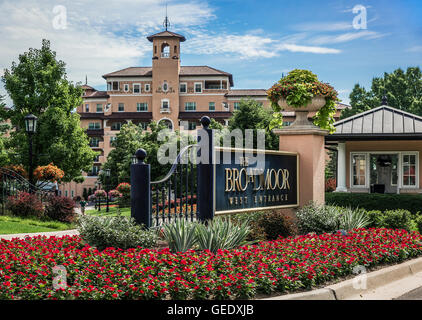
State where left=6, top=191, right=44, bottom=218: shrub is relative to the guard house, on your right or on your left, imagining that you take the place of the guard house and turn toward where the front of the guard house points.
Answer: on your right

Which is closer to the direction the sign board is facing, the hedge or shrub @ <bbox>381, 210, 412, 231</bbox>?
the shrub

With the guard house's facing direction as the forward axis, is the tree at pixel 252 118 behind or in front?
behind

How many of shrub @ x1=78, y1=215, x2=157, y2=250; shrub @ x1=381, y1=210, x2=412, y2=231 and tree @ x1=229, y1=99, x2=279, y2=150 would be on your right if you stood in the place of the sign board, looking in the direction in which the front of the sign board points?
1

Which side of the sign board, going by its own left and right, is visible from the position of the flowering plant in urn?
left

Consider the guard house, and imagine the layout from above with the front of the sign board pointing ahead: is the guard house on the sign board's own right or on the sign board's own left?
on the sign board's own left

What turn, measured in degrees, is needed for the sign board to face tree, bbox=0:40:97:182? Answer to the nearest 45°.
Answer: approximately 180°

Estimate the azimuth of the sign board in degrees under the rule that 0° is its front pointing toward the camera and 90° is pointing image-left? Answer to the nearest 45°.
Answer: approximately 315°

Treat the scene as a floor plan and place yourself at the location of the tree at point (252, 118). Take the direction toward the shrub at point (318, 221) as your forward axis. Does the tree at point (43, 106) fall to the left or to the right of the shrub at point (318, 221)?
right

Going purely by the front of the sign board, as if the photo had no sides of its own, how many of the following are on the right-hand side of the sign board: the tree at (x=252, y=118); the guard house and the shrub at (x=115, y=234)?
1
